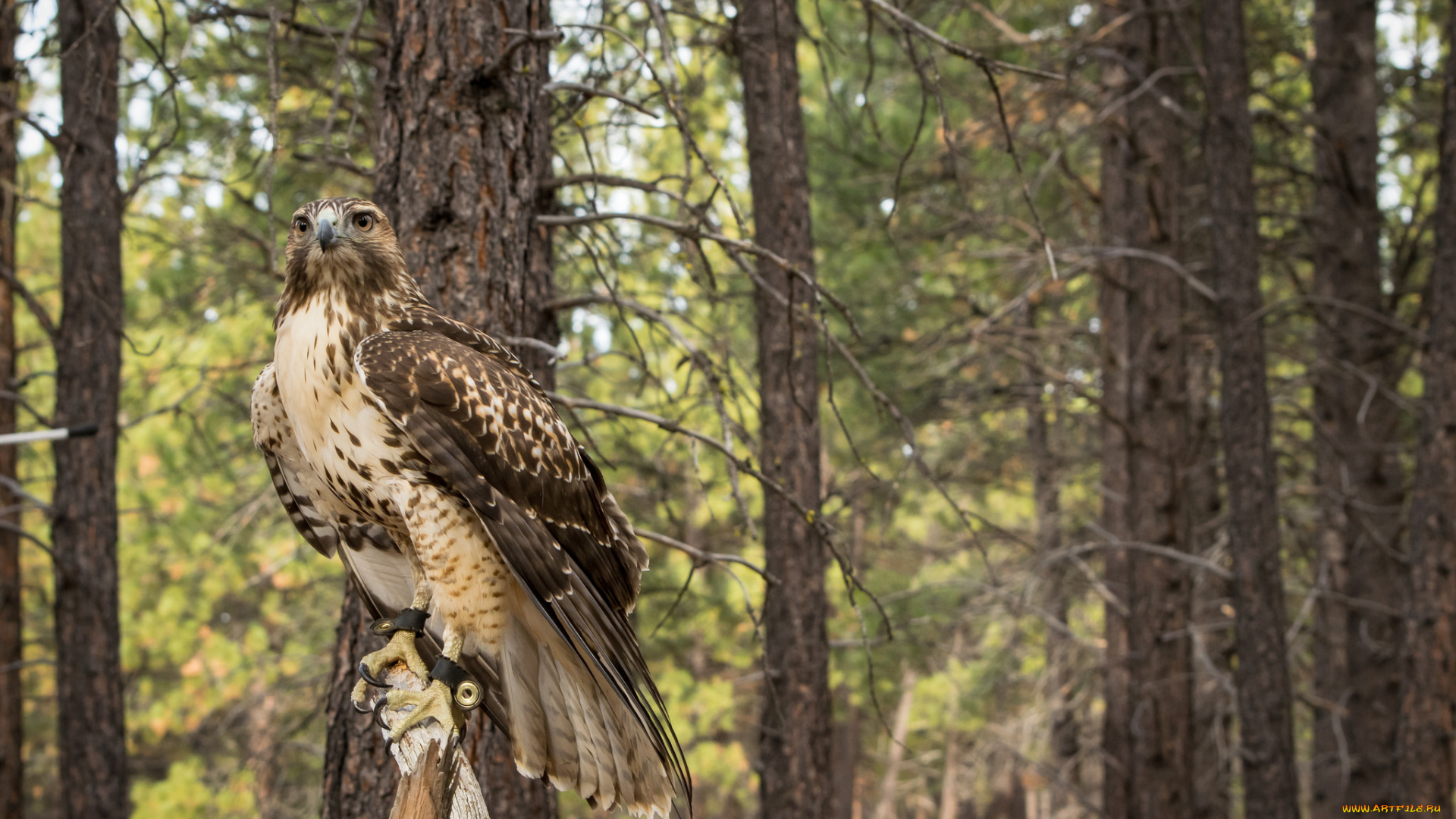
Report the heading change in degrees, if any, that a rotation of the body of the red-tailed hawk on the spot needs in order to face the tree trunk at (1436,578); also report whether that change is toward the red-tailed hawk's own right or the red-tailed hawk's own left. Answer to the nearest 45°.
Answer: approximately 180°

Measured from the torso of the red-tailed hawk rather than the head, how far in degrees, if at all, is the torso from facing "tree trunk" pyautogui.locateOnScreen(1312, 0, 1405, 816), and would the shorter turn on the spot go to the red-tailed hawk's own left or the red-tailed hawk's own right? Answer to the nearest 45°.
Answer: approximately 180°

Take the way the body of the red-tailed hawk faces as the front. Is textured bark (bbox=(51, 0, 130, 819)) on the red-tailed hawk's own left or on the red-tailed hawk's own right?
on the red-tailed hawk's own right

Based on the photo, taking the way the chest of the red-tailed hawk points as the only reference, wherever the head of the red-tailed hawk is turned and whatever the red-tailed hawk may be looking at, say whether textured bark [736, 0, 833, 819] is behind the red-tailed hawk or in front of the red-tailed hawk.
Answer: behind

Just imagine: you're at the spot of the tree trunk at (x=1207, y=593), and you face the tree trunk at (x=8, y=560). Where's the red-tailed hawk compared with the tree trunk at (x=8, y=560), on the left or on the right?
left

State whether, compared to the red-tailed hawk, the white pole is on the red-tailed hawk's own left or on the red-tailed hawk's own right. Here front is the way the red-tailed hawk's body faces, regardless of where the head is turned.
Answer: on the red-tailed hawk's own right

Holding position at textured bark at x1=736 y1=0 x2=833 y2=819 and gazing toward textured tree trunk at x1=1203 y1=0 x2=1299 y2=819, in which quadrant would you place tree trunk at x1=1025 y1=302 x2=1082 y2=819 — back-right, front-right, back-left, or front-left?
front-left

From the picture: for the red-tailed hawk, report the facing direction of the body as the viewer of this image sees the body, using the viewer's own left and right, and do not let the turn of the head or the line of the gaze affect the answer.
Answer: facing the viewer and to the left of the viewer

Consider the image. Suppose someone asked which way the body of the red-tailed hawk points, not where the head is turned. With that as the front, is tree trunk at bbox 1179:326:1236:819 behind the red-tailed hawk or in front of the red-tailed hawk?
behind
